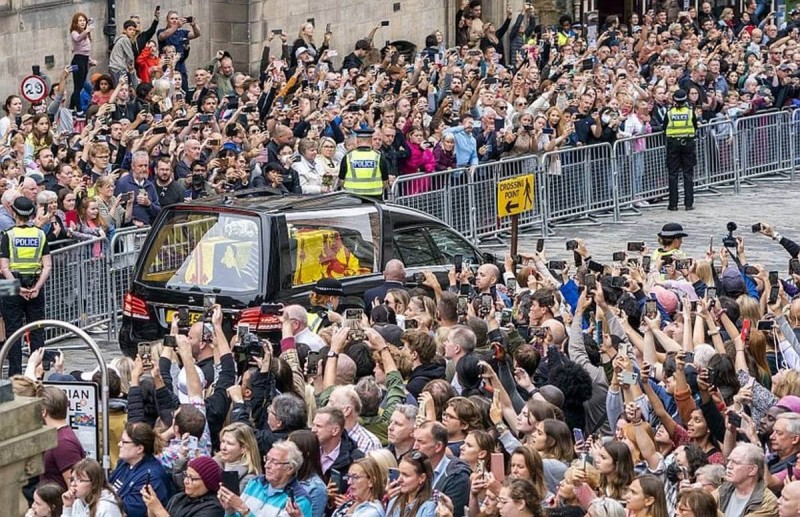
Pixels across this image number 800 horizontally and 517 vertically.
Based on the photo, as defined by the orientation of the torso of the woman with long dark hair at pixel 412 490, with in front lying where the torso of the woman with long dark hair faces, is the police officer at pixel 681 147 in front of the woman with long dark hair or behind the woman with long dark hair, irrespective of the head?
behind

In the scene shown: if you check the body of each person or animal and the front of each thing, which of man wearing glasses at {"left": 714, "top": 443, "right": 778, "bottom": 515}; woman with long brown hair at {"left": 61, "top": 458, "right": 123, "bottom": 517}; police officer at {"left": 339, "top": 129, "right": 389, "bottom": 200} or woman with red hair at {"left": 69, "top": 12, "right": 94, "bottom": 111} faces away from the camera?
the police officer

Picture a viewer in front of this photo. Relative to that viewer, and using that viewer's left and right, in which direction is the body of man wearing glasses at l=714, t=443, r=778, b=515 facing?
facing the viewer and to the left of the viewer

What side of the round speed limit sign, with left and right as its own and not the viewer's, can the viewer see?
front

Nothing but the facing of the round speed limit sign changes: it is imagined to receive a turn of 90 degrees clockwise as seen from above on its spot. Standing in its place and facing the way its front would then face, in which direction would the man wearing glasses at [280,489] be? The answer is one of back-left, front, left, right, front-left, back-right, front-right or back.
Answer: left

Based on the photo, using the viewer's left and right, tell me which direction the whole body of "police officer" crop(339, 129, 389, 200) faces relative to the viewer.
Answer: facing away from the viewer

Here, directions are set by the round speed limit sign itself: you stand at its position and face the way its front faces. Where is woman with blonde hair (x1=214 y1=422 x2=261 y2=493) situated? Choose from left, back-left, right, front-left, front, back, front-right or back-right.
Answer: front

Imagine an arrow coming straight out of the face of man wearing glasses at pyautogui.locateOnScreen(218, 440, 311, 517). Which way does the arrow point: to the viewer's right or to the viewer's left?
to the viewer's left

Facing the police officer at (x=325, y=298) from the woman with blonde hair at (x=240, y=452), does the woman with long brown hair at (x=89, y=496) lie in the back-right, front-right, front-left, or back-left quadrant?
back-left

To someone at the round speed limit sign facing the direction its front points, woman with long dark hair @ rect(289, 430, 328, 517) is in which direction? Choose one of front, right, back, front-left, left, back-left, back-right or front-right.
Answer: front
